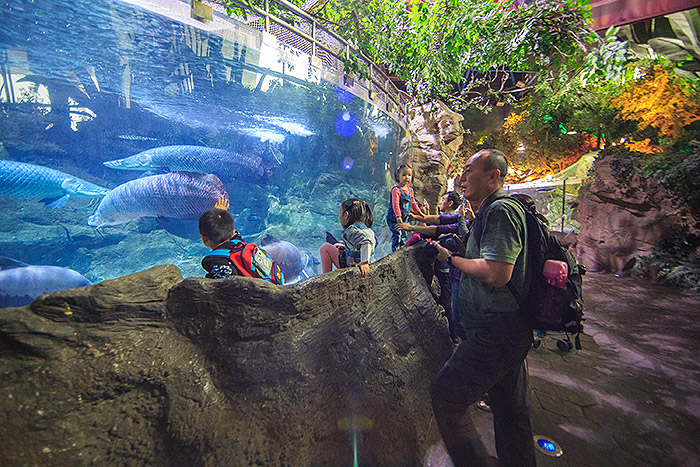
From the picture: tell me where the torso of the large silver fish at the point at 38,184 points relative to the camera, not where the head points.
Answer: to the viewer's right

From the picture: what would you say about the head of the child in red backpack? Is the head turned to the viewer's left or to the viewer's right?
to the viewer's left

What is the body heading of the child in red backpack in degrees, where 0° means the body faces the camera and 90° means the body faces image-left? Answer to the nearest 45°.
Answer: approximately 135°

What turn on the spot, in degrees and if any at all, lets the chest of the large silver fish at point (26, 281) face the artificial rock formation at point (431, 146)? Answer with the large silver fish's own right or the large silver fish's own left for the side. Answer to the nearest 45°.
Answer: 0° — it already faces it

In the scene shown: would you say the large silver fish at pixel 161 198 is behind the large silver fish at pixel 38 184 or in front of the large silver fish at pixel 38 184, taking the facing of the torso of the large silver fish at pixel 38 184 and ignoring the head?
in front

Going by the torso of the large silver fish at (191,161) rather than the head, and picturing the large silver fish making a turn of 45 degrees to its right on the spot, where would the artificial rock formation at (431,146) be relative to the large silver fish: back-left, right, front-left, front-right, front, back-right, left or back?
back-right

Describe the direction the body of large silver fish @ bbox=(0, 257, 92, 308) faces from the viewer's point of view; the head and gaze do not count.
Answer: to the viewer's right

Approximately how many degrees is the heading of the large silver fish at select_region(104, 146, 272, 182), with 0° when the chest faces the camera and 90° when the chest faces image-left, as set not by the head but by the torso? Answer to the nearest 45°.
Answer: approximately 90°

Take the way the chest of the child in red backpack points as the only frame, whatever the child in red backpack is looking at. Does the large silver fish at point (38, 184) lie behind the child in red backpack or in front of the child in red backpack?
in front

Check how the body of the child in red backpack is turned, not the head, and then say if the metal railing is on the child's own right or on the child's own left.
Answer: on the child's own right
